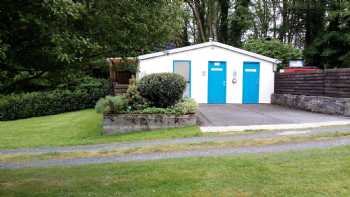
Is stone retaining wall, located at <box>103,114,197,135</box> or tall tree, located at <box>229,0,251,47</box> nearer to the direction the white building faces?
the stone retaining wall

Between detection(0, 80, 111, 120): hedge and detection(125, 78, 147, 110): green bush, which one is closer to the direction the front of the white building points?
the green bush

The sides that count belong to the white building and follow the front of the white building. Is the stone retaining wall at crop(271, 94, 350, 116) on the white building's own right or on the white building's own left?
on the white building's own left

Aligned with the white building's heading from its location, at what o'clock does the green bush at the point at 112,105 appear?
The green bush is roughly at 1 o'clock from the white building.

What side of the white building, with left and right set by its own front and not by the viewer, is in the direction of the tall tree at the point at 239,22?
back

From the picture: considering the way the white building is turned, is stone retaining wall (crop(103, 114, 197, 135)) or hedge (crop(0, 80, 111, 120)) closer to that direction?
the stone retaining wall

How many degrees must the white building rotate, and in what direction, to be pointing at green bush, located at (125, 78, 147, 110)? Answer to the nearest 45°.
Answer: approximately 45° to its right

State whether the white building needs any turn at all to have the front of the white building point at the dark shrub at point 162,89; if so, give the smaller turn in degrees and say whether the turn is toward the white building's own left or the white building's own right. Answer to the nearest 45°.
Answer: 0° — it already faces it

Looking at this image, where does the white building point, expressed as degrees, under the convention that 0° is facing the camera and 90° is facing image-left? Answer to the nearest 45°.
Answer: approximately 0°

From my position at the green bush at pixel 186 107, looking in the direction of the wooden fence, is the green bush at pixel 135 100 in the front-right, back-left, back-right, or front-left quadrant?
back-left

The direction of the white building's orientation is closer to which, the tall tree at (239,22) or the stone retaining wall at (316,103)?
the stone retaining wall

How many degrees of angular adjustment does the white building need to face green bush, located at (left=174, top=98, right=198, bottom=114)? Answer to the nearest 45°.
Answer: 0° — it already faces it

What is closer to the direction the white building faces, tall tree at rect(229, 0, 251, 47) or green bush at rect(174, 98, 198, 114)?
the green bush
